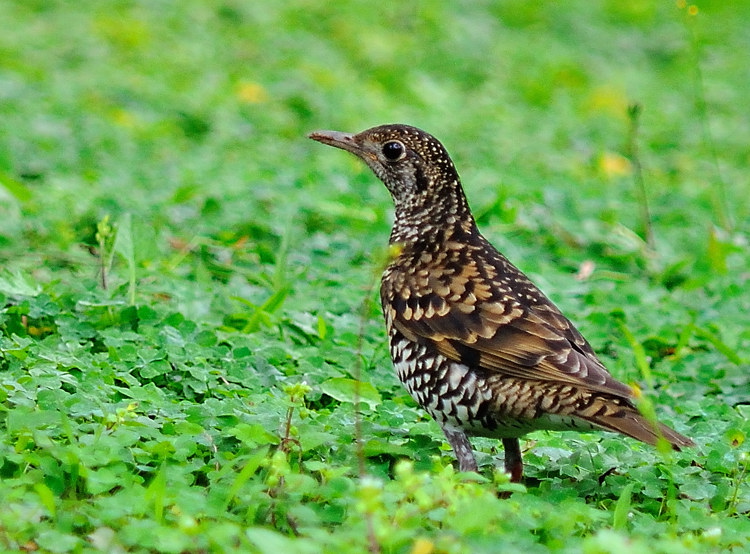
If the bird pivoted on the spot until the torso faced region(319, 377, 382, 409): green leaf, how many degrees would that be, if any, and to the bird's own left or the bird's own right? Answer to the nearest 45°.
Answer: approximately 45° to the bird's own right

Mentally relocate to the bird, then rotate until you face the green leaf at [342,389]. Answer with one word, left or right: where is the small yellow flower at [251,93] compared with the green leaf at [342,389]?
right

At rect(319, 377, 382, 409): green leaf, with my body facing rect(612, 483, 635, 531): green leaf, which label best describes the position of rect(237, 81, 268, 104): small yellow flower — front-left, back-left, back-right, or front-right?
back-left

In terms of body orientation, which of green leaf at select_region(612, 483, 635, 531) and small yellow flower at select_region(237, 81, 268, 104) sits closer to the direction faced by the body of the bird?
the small yellow flower

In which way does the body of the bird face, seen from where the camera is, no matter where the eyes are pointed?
to the viewer's left

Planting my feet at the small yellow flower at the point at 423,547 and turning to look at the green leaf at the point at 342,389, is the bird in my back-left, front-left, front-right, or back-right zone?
front-right

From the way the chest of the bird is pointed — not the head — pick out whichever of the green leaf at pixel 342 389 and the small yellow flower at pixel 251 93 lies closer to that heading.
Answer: the green leaf

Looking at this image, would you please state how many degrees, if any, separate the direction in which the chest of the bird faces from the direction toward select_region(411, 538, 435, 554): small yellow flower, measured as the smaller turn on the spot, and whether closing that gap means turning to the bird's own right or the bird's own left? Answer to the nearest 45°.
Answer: approximately 90° to the bird's own left

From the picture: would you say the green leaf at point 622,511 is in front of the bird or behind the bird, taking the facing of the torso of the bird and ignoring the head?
behind
